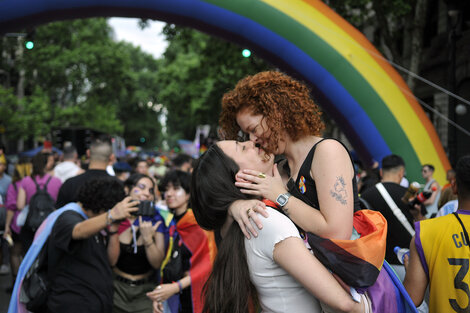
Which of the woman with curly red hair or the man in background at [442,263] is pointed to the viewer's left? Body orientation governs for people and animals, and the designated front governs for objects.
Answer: the woman with curly red hair

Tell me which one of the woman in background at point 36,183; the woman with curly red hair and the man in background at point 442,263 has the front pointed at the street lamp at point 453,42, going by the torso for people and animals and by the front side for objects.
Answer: the man in background

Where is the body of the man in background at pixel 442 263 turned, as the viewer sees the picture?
away from the camera

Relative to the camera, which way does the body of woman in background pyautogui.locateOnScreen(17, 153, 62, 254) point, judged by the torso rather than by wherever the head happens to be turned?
away from the camera

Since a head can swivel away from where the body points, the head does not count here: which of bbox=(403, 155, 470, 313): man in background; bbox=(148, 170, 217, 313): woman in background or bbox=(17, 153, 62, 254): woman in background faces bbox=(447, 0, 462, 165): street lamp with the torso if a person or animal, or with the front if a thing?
the man in background

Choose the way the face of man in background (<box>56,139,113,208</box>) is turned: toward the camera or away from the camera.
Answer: away from the camera

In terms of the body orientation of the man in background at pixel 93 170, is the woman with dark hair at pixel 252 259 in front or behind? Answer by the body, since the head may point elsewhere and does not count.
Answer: behind

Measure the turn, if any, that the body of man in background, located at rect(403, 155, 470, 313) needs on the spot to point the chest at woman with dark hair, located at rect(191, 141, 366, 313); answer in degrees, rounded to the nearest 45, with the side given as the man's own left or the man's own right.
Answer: approximately 135° to the man's own left

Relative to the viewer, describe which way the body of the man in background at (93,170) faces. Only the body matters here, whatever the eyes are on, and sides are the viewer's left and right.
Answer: facing away from the viewer

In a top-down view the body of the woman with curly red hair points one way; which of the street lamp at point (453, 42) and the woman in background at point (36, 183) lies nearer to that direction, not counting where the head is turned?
the woman in background

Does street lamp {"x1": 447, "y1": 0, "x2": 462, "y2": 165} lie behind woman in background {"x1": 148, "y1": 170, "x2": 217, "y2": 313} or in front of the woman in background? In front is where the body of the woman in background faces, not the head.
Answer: behind

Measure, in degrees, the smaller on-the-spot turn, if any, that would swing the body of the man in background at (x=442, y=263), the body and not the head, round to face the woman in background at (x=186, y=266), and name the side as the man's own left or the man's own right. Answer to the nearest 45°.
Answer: approximately 90° to the man's own left

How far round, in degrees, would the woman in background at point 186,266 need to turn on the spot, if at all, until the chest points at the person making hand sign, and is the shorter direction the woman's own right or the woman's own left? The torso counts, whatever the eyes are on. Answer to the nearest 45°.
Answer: approximately 90° to the woman's own right

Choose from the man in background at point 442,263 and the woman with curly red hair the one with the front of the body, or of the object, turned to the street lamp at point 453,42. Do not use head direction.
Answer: the man in background

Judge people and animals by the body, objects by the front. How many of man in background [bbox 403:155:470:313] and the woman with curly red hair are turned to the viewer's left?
1

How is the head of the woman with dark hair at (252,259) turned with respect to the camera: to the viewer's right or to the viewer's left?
to the viewer's right

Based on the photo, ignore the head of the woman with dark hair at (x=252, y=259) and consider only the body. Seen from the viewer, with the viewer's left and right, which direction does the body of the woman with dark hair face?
facing to the right of the viewer
